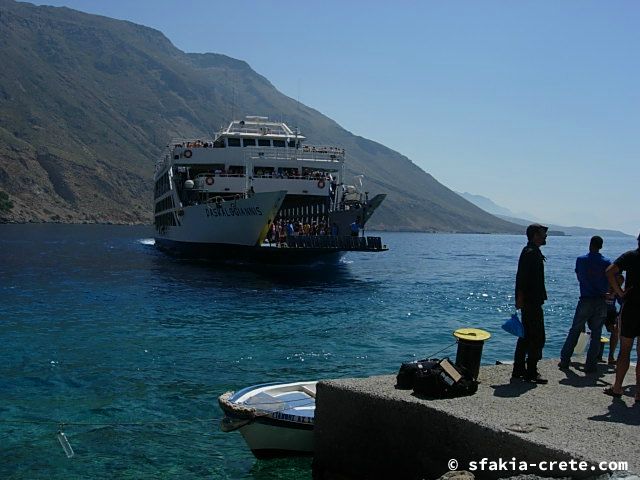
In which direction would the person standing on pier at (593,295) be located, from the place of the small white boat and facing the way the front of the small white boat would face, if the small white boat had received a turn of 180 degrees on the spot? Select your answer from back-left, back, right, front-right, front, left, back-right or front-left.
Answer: front

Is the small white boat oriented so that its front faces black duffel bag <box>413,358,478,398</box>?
no

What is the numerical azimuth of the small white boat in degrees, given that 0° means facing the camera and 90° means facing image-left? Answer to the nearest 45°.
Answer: approximately 90°

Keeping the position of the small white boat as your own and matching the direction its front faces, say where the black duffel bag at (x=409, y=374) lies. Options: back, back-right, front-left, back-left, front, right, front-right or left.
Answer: back-left

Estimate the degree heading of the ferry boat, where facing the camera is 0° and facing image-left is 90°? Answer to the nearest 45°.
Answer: approximately 315°

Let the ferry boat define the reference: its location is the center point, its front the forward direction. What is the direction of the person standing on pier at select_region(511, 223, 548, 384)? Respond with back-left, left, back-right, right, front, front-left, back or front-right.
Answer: front-right

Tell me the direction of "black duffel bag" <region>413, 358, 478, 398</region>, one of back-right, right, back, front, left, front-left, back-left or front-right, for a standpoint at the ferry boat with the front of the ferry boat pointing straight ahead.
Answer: front-right

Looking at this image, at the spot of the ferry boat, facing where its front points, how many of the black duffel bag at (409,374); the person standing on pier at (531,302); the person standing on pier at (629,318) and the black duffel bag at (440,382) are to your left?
0

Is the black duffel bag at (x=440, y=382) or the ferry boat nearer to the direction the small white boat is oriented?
the ferry boat
